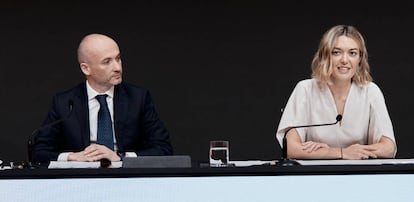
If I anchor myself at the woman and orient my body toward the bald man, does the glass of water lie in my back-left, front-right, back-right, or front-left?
front-left

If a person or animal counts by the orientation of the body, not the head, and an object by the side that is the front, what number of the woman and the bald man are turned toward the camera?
2

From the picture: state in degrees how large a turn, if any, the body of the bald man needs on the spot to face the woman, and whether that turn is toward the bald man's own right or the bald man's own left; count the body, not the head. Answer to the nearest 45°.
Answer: approximately 90° to the bald man's own left

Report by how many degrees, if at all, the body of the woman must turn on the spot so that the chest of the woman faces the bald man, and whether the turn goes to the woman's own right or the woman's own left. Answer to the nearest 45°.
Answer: approximately 90° to the woman's own right

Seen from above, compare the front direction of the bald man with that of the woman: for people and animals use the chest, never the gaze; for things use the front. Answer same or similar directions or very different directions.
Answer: same or similar directions

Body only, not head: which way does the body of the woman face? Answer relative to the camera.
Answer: toward the camera

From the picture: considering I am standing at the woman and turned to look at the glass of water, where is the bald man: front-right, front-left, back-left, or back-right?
front-right

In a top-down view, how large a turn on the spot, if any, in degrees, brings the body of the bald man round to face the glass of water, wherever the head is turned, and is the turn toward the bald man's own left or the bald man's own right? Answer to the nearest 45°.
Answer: approximately 45° to the bald man's own left

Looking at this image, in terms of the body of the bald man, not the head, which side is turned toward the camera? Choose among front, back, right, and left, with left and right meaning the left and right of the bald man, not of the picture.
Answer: front

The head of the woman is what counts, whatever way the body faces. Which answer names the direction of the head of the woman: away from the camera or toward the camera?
toward the camera

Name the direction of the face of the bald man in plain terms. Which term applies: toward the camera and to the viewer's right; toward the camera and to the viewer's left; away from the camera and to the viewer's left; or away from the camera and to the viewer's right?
toward the camera and to the viewer's right

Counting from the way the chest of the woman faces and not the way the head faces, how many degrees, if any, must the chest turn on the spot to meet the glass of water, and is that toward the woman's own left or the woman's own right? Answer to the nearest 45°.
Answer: approximately 45° to the woman's own right
